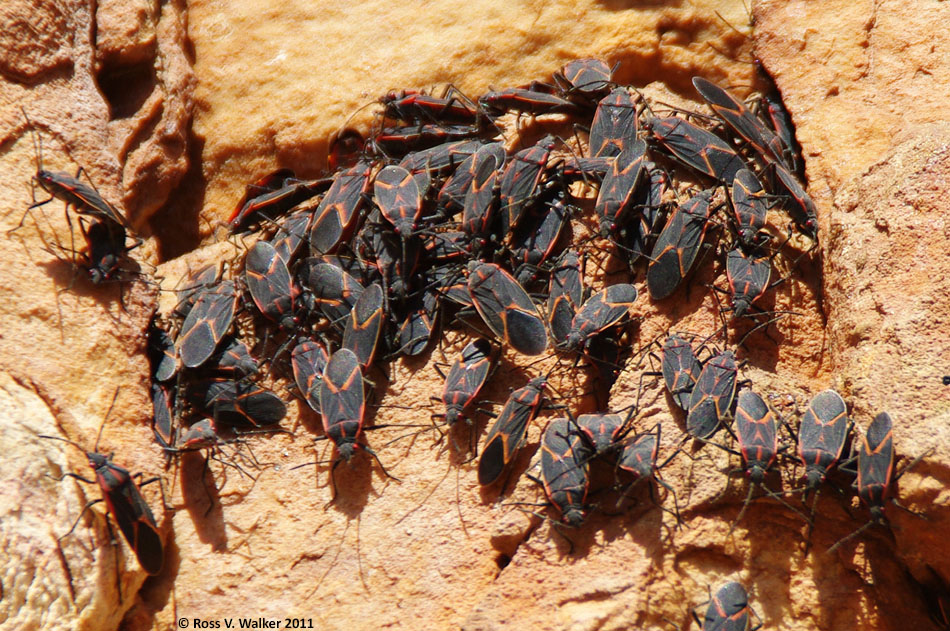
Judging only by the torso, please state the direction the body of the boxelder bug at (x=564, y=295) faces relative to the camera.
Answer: away from the camera

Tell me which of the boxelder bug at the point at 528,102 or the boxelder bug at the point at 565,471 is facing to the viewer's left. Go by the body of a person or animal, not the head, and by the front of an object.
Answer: the boxelder bug at the point at 528,102

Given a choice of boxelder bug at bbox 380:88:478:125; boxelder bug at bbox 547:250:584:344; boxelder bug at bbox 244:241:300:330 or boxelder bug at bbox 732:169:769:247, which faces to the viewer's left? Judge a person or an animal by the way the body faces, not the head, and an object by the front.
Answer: boxelder bug at bbox 380:88:478:125

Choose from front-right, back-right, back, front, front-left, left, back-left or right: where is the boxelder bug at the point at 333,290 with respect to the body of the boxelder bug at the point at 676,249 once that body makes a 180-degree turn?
front-right

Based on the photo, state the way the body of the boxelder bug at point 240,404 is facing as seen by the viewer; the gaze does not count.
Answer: to the viewer's left

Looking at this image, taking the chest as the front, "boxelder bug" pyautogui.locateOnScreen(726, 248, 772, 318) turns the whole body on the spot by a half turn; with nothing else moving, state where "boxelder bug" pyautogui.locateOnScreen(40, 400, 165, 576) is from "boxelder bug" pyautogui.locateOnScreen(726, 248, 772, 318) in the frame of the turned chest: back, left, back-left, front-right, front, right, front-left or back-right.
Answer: back-left

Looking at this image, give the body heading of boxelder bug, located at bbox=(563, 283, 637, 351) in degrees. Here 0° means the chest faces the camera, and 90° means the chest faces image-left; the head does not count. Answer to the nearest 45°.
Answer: approximately 45°

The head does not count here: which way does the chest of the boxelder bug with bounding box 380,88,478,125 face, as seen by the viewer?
to the viewer's left

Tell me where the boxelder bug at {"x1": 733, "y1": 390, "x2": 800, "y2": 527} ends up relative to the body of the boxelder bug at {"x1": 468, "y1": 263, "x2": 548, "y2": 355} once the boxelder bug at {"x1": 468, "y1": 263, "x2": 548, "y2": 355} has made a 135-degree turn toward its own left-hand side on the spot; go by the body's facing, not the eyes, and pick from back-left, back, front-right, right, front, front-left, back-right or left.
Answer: front-left

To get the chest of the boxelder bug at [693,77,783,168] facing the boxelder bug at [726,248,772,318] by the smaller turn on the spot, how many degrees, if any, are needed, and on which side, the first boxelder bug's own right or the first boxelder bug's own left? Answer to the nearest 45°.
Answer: approximately 45° to the first boxelder bug's own right

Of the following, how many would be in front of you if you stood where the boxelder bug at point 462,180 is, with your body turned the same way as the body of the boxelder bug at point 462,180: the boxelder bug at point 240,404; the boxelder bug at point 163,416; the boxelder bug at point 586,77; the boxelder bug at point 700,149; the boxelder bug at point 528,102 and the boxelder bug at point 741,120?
2

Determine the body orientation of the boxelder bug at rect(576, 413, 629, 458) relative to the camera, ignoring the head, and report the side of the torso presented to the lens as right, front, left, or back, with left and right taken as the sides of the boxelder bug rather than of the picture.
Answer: front

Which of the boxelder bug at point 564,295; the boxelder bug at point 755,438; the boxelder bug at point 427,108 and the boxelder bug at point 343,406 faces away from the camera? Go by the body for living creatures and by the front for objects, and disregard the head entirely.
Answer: the boxelder bug at point 564,295

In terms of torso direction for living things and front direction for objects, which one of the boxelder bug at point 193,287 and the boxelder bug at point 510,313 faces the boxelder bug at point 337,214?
the boxelder bug at point 510,313

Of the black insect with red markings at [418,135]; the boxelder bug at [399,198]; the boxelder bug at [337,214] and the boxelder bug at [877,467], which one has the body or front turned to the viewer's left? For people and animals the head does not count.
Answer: the black insect with red markings
